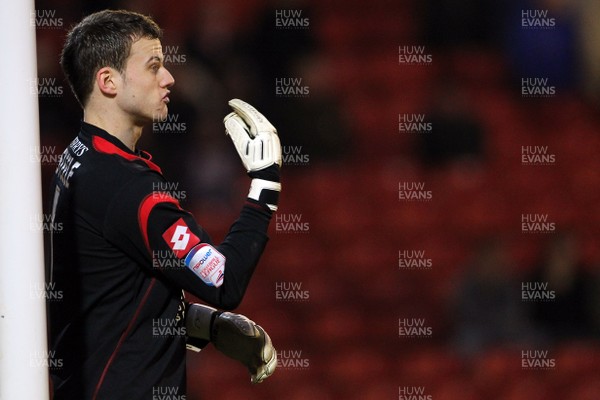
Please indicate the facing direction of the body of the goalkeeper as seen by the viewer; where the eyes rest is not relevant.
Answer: to the viewer's right

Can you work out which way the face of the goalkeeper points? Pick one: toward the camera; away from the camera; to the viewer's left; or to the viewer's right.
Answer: to the viewer's right
